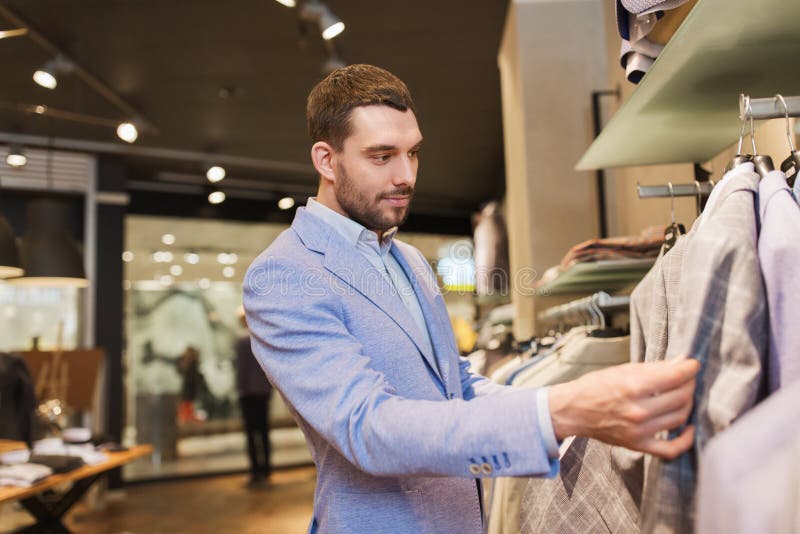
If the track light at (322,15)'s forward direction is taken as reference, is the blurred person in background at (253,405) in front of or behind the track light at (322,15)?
behind

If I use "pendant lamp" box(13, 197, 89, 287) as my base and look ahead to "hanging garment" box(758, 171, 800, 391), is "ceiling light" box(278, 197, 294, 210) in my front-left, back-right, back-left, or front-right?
back-left

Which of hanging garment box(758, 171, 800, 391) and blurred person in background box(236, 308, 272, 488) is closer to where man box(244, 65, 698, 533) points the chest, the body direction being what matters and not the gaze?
the hanging garment

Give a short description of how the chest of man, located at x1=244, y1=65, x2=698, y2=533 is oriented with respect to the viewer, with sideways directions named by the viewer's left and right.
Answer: facing the viewer and to the right of the viewer

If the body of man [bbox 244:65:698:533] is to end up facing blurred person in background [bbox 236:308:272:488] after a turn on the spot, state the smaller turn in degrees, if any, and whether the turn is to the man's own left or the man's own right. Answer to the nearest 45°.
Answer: approximately 135° to the man's own left

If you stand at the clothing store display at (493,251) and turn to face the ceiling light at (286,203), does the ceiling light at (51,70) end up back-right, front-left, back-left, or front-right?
front-left

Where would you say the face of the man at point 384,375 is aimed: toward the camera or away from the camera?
toward the camera

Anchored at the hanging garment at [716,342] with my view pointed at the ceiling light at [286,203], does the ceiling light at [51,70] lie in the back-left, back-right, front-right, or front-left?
front-left

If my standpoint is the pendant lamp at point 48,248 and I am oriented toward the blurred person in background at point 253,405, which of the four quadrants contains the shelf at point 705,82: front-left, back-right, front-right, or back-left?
back-right

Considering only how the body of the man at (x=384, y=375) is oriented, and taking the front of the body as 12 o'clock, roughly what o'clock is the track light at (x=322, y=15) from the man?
The track light is roughly at 7 o'clock from the man.

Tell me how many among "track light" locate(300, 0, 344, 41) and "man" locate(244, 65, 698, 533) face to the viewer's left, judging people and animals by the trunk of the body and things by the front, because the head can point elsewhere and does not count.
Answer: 0

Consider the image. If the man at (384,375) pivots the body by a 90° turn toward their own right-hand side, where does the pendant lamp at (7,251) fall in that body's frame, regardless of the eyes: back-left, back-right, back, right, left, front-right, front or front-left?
right
